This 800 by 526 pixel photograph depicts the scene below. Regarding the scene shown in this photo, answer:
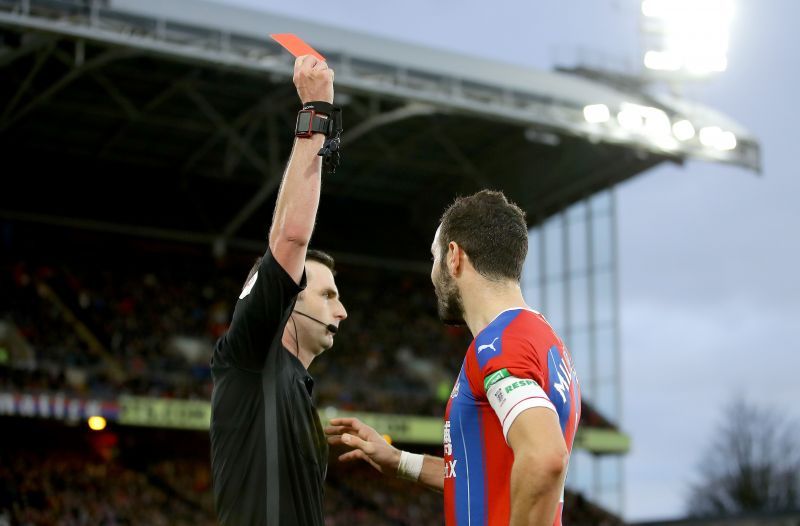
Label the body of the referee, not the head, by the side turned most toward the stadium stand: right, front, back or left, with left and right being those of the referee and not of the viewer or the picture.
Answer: left

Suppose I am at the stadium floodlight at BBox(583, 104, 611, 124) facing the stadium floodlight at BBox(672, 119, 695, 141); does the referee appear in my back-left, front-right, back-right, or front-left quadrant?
back-right

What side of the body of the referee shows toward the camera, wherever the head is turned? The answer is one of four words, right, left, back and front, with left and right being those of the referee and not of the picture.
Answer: right

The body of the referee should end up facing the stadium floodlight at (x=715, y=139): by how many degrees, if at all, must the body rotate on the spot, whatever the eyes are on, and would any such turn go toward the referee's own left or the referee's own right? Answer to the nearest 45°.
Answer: approximately 45° to the referee's own left

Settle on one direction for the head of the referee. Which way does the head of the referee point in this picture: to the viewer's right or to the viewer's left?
to the viewer's right

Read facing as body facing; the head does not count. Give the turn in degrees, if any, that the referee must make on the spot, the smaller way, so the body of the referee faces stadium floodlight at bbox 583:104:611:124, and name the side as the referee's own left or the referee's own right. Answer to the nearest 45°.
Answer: approximately 90° to the referee's own left

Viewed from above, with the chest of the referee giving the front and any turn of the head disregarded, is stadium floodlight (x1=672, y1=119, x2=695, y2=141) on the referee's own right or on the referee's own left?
on the referee's own left
